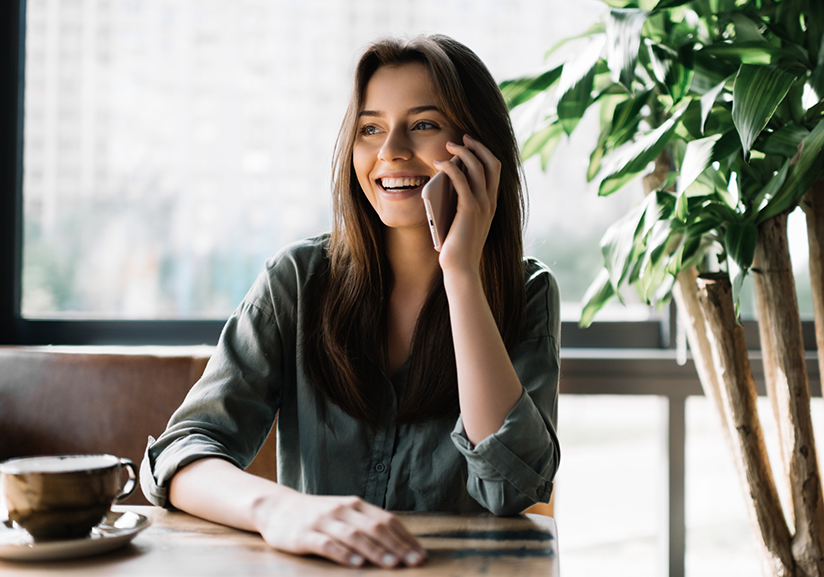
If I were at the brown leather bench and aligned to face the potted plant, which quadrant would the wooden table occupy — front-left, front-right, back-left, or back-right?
front-right

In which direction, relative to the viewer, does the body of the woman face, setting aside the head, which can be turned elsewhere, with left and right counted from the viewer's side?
facing the viewer

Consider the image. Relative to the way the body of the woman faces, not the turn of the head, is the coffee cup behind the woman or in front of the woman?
in front
